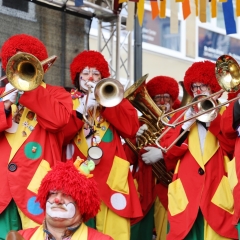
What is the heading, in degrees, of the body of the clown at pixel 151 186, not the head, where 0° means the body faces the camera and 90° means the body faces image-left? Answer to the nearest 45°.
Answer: approximately 0°

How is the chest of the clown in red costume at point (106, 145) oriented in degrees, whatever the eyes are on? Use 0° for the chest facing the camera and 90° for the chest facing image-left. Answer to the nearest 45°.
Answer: approximately 0°

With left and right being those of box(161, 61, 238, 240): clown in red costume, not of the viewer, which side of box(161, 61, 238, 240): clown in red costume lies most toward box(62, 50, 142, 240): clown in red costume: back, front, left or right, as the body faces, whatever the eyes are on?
right

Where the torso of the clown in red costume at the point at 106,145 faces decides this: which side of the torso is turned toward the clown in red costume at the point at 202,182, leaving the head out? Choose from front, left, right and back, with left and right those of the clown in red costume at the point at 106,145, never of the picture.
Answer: left

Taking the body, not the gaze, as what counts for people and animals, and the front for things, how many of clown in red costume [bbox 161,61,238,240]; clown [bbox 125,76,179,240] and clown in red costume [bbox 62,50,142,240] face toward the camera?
3
